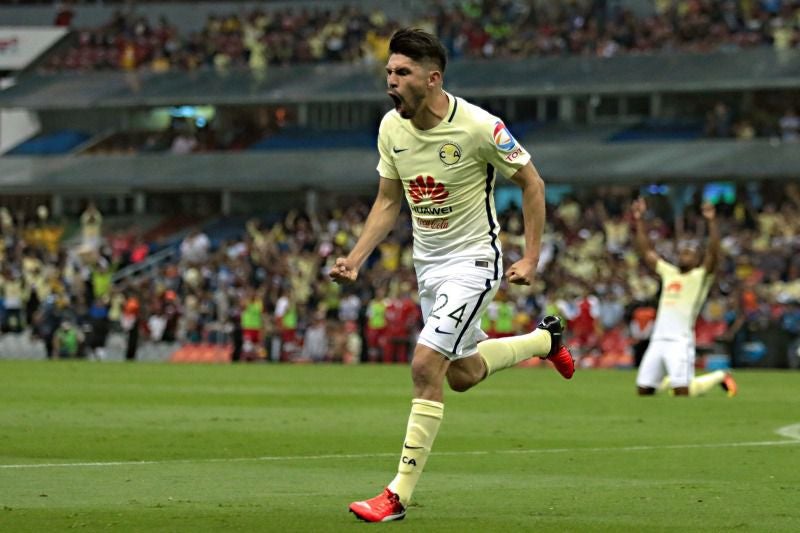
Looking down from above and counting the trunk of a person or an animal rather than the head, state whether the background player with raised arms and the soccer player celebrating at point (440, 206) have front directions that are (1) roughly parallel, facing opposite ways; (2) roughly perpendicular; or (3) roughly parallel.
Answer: roughly parallel

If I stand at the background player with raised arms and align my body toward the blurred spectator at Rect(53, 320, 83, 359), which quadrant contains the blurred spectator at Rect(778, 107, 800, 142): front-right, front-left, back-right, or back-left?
front-right

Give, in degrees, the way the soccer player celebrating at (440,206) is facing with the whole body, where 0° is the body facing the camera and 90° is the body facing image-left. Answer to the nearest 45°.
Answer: approximately 45°

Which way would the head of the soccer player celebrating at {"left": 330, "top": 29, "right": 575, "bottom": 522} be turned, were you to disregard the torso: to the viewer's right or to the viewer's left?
to the viewer's left

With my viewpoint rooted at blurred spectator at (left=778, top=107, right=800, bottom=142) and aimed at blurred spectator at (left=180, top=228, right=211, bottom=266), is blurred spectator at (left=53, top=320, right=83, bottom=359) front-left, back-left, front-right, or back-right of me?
front-left

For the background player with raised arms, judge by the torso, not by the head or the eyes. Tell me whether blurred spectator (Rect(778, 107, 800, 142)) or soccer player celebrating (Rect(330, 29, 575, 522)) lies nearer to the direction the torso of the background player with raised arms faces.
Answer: the soccer player celebrating

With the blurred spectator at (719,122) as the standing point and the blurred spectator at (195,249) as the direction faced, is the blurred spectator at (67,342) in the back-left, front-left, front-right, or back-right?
front-left

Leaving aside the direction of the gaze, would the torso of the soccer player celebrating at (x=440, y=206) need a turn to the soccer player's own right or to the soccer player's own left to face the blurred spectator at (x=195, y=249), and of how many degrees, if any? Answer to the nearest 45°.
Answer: approximately 135° to the soccer player's own right

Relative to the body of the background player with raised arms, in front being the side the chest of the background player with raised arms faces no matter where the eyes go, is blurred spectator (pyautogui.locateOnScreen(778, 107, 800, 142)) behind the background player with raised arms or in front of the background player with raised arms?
behind

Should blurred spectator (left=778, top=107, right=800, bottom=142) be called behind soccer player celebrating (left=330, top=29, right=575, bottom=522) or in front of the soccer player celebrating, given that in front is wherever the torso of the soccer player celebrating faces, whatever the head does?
behind

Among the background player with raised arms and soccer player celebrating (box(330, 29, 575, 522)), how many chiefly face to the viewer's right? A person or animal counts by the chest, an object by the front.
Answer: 0

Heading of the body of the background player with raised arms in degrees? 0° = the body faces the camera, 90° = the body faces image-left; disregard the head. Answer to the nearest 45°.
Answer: approximately 45°
